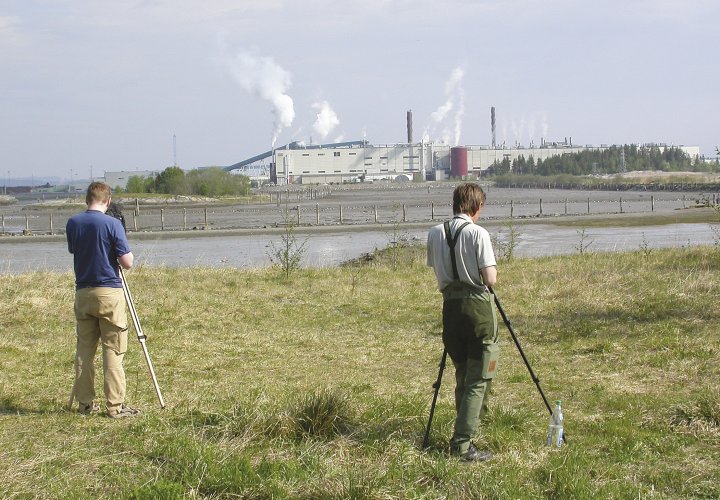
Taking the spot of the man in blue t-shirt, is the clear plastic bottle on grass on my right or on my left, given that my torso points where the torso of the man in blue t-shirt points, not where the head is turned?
on my right

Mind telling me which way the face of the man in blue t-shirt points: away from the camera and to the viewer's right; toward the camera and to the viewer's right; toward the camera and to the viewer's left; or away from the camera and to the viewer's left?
away from the camera and to the viewer's right

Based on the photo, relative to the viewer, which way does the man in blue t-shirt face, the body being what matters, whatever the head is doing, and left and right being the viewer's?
facing away from the viewer and to the right of the viewer
